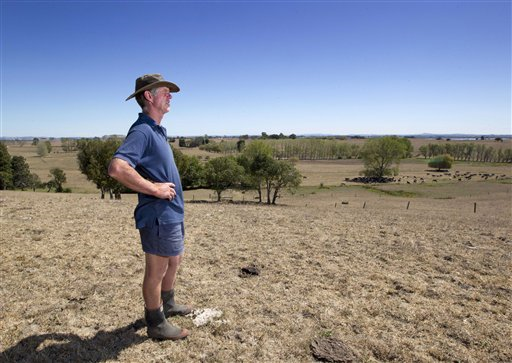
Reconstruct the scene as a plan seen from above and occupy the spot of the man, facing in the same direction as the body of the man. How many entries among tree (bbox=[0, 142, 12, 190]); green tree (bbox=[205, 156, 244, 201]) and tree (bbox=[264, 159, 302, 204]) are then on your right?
0

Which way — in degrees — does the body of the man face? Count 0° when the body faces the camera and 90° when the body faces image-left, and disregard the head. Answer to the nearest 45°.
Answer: approximately 270°

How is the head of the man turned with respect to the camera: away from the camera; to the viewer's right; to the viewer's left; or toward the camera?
to the viewer's right

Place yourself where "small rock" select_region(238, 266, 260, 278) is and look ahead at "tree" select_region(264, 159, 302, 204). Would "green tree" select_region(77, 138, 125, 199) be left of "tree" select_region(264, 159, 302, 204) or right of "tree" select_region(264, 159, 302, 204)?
left

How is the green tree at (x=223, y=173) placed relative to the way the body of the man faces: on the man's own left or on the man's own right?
on the man's own left

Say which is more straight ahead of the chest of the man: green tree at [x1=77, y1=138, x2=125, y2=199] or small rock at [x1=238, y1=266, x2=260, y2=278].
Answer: the small rock

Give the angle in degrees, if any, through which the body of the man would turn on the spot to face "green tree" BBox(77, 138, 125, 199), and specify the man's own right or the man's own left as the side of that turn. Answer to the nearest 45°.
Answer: approximately 90° to the man's own left

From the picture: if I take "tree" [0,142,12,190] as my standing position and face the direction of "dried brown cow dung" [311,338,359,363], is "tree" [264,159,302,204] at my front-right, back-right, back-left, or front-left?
front-left

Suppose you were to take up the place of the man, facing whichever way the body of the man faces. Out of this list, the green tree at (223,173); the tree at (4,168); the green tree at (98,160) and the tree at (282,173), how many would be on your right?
0
